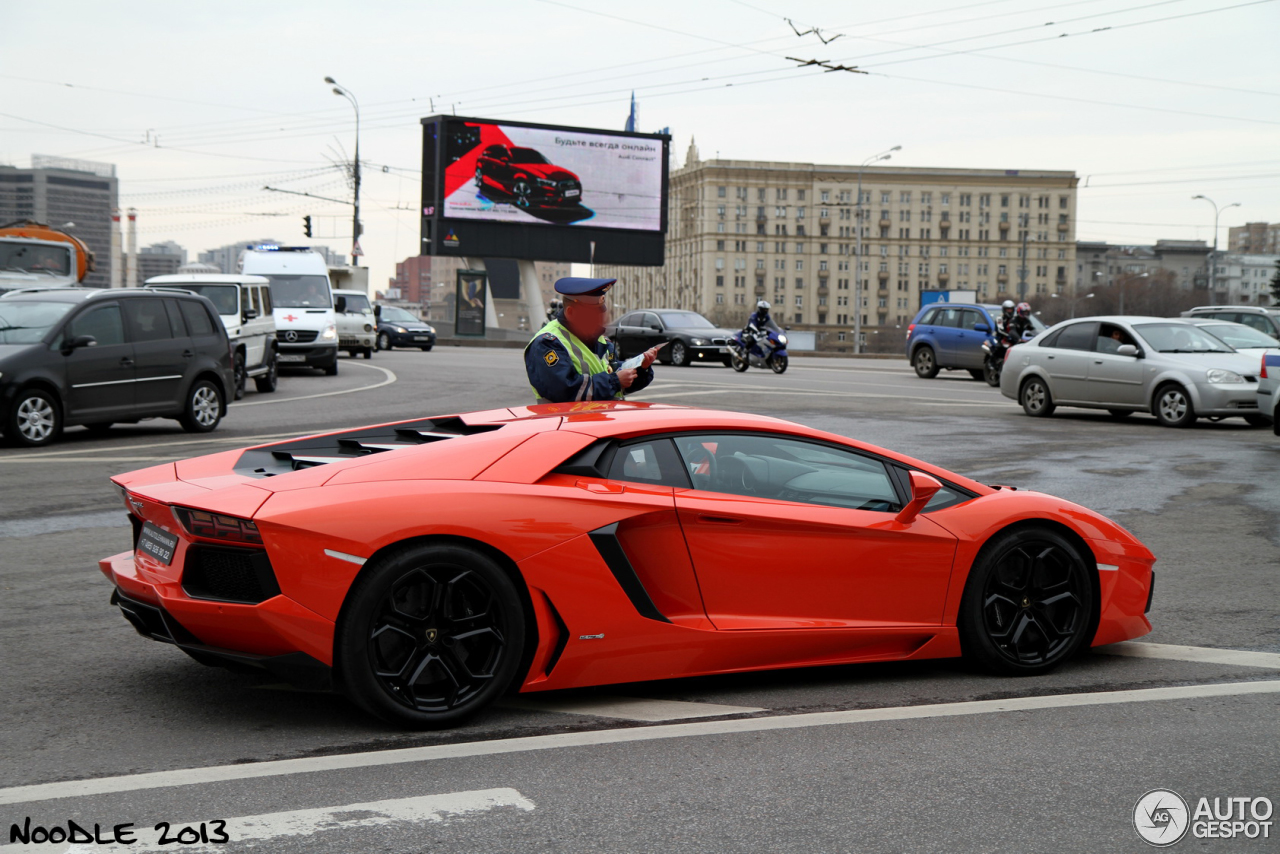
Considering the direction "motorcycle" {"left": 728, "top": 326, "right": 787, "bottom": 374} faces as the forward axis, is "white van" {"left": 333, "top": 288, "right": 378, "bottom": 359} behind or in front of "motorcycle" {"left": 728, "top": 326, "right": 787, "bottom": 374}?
behind

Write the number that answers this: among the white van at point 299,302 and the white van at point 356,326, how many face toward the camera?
2

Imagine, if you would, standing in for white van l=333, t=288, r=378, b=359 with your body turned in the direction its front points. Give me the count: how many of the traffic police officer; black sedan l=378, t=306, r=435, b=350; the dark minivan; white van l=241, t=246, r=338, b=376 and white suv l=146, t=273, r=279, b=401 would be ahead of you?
4

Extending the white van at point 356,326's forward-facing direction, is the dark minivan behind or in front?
in front

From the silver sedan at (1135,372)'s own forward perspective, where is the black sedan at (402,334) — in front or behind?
behind

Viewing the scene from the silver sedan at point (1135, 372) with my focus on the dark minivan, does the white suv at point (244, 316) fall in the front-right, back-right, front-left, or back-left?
front-right

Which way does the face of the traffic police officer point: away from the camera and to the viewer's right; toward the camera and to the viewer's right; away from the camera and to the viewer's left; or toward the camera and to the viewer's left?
toward the camera and to the viewer's right

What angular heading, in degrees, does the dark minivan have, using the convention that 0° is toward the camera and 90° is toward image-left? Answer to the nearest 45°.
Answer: approximately 45°

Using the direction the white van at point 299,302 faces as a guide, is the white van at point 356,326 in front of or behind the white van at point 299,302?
behind

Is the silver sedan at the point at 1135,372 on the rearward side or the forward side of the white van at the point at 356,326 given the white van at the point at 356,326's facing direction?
on the forward side

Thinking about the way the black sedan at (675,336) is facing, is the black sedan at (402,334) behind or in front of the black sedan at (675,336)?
behind

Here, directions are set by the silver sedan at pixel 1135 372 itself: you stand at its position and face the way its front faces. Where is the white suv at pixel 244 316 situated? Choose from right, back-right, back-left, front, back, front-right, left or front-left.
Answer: back-right

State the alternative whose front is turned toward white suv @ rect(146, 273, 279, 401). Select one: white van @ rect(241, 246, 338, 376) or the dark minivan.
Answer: white van @ rect(241, 246, 338, 376)

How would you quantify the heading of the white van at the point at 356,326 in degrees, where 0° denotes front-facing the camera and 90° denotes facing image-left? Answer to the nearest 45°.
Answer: approximately 0°

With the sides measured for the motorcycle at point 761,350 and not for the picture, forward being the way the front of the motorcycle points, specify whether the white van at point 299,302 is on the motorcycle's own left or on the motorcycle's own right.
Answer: on the motorcycle's own right

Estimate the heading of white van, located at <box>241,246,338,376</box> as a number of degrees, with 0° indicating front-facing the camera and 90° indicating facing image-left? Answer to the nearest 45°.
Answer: approximately 0°

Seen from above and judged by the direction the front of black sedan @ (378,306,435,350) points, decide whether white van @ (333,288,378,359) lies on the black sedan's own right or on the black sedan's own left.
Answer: on the black sedan's own right

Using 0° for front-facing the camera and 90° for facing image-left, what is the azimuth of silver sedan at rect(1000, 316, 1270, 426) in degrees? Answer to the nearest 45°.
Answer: approximately 315°
